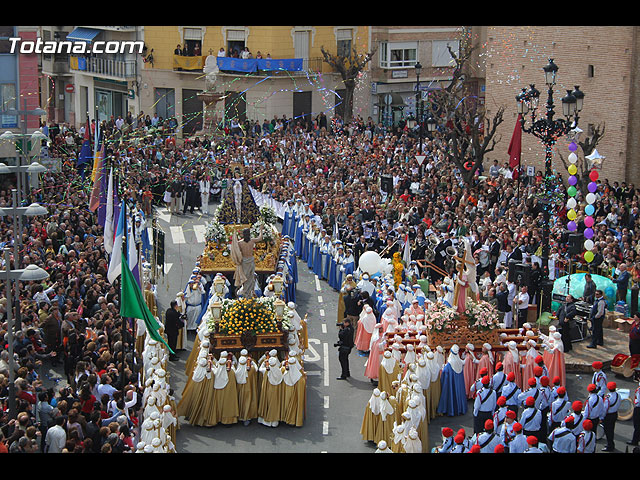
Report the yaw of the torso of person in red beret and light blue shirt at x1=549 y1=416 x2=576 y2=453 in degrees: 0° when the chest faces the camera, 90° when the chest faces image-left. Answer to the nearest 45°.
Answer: approximately 135°

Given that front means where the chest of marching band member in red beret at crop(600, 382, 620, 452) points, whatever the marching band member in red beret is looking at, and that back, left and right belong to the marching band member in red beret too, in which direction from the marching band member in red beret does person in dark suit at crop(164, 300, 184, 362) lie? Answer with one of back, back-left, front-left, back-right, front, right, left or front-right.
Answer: front-left

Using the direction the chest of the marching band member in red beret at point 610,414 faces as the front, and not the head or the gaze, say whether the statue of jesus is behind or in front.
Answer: in front

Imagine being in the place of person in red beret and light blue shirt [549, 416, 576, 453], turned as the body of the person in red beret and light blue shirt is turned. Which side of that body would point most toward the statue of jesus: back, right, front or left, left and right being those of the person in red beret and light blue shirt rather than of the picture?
front

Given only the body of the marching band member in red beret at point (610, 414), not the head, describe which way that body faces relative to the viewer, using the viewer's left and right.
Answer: facing away from the viewer and to the left of the viewer

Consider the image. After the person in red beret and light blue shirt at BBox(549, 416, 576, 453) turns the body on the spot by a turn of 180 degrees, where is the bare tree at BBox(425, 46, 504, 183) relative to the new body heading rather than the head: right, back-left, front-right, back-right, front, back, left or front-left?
back-left

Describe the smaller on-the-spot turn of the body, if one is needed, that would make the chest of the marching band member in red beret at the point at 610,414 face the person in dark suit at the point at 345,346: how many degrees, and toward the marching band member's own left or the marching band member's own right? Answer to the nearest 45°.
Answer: approximately 45° to the marching band member's own left

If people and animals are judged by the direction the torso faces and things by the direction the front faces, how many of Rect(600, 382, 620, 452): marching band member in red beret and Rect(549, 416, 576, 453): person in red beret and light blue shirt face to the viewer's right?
0
